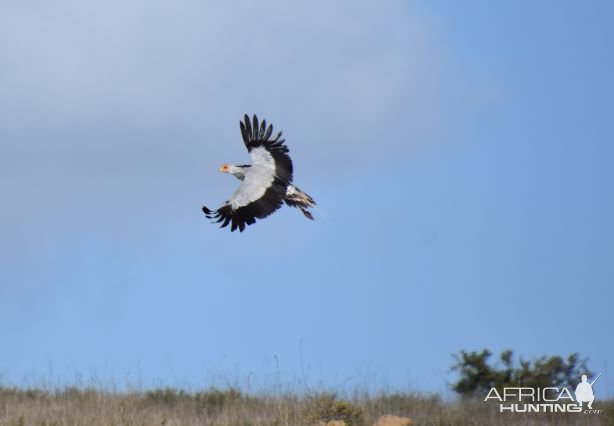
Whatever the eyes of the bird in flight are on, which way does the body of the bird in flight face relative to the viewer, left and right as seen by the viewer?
facing to the left of the viewer
